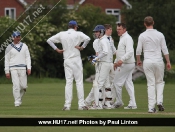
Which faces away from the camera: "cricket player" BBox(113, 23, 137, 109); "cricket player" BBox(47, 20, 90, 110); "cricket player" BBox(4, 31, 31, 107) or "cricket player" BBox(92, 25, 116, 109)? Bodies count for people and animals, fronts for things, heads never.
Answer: "cricket player" BBox(47, 20, 90, 110)

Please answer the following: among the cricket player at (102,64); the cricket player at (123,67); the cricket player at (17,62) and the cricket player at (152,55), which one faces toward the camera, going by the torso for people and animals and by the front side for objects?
the cricket player at (17,62)

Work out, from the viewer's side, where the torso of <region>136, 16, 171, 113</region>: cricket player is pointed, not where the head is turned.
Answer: away from the camera

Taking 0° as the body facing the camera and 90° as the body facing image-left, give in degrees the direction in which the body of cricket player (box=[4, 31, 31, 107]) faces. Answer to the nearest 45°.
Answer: approximately 0°

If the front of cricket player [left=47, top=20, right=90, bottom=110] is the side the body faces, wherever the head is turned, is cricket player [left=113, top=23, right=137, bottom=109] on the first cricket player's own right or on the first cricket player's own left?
on the first cricket player's own right

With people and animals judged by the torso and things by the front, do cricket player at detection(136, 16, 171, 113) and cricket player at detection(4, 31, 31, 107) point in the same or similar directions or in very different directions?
very different directions

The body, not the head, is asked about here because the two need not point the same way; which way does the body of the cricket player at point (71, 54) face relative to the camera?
away from the camera
